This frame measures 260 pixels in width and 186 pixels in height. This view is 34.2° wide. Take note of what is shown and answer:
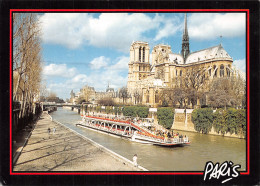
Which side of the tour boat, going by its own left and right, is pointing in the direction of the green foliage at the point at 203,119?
left

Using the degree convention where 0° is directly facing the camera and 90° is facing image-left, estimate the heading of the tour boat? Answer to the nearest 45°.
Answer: approximately 315°
